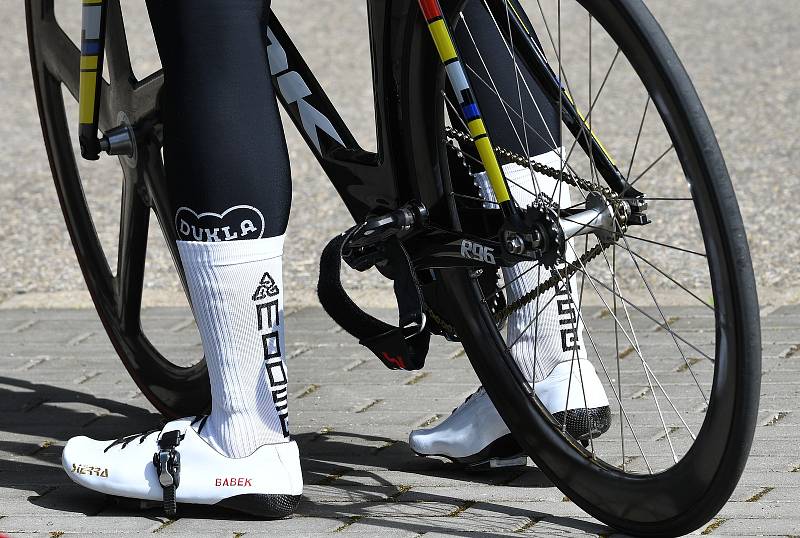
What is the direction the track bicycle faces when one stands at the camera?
facing away from the viewer and to the left of the viewer
